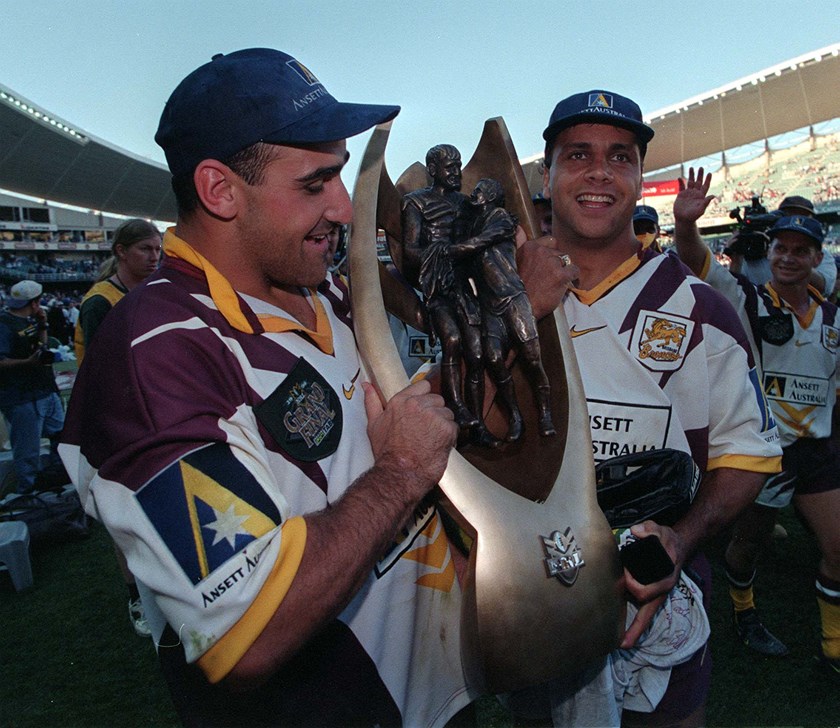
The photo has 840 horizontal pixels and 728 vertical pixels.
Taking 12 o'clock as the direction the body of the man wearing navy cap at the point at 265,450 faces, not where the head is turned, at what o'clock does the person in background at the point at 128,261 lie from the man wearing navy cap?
The person in background is roughly at 7 o'clock from the man wearing navy cap.

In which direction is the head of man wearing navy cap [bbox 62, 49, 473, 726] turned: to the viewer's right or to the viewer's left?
to the viewer's right

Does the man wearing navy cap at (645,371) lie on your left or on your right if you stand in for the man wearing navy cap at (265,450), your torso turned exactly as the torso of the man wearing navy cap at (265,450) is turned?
on your left

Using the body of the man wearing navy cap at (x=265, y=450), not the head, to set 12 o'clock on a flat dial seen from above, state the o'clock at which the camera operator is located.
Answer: The camera operator is roughly at 9 o'clock from the man wearing navy cap.

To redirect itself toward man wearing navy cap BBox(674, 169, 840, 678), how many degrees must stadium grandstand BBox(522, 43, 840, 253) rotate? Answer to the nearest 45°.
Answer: approximately 45° to its left

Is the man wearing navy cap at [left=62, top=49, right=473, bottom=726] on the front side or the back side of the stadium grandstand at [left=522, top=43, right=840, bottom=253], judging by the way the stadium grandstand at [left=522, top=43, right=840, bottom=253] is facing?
on the front side

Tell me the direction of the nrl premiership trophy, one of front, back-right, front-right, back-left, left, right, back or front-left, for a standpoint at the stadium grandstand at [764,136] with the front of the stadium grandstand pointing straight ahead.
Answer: front-left

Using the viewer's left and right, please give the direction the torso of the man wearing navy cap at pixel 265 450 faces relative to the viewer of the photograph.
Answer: facing the viewer and to the right of the viewer

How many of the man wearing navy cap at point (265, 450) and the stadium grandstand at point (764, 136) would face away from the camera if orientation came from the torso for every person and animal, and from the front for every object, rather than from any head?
0

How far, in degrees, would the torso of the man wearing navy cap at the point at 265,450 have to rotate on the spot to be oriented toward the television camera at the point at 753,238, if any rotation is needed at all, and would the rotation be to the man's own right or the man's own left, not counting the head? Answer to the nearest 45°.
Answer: approximately 90° to the man's own left

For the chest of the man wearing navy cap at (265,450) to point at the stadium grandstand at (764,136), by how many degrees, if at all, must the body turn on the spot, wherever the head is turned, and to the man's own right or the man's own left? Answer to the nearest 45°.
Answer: approximately 90° to the man's own left

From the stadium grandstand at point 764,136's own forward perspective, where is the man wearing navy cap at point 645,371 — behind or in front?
in front

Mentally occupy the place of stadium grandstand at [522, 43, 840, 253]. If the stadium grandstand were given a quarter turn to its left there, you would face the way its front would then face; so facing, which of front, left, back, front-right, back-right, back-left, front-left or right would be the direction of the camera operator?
front-right

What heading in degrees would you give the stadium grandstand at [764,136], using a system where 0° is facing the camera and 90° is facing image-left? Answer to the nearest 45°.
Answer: approximately 45°
